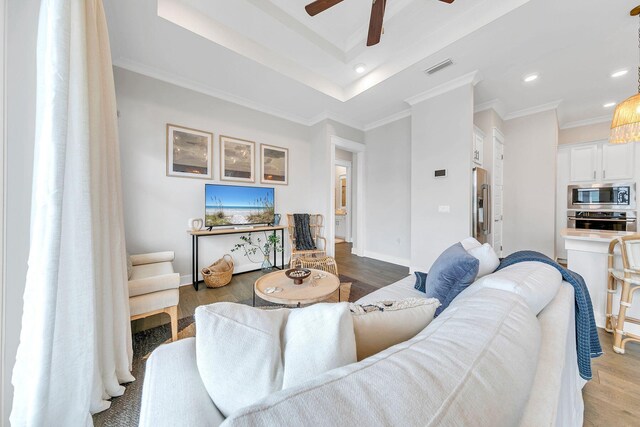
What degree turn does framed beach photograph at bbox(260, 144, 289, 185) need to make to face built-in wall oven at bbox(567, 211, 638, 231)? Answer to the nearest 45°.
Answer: approximately 45° to its left

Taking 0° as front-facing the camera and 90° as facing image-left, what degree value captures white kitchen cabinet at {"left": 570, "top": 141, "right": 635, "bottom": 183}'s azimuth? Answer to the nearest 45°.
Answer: approximately 0°

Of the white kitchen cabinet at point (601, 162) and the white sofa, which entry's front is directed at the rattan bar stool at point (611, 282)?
the white kitchen cabinet

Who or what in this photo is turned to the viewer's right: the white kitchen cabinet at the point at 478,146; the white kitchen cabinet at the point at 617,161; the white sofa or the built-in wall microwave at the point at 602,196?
the white kitchen cabinet at the point at 478,146

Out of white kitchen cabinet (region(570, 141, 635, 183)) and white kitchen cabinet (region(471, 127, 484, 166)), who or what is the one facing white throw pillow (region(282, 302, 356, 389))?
white kitchen cabinet (region(570, 141, 635, 183))

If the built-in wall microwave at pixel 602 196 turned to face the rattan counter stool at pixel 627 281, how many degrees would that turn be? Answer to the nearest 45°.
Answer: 0° — it already faces it

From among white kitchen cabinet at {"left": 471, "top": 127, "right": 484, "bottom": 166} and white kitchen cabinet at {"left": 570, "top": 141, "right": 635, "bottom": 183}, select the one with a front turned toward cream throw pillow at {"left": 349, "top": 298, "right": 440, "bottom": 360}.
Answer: white kitchen cabinet at {"left": 570, "top": 141, "right": 635, "bottom": 183}

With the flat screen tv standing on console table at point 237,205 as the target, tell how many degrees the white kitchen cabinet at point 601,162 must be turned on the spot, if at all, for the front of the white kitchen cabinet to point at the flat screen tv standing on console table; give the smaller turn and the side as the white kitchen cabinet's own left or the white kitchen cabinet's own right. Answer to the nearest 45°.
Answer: approximately 45° to the white kitchen cabinet's own right

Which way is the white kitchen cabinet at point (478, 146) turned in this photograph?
to the viewer's right
